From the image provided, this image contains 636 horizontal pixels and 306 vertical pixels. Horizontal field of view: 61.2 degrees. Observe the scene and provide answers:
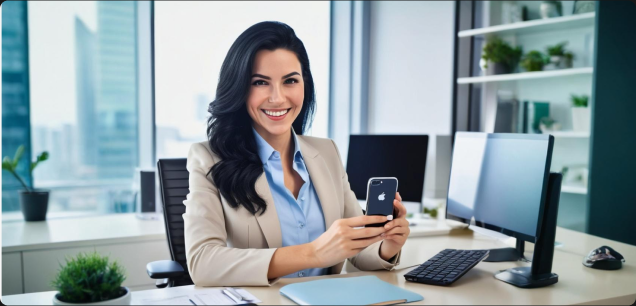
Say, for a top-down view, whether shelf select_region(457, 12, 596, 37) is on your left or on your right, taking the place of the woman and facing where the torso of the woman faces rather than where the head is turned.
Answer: on your left

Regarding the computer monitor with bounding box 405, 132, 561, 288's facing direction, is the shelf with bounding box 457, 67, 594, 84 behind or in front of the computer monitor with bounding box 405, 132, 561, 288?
behind

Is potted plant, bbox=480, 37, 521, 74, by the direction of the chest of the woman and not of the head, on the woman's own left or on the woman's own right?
on the woman's own left

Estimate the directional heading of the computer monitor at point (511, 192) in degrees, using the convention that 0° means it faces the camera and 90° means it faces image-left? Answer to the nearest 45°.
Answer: approximately 45°

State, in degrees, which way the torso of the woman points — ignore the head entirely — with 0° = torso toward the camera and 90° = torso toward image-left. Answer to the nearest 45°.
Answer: approximately 315°

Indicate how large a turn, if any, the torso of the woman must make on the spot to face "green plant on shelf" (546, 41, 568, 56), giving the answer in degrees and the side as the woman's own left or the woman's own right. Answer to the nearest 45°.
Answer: approximately 90° to the woman's own left

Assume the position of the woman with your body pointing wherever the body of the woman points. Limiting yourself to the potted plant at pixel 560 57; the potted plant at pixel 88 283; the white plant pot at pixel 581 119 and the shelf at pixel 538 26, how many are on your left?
3
